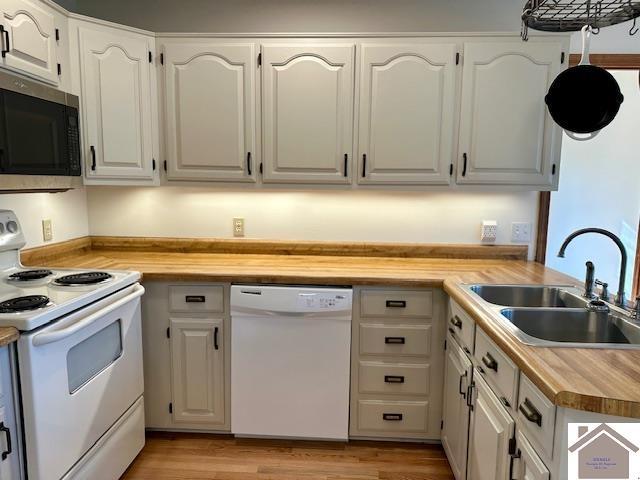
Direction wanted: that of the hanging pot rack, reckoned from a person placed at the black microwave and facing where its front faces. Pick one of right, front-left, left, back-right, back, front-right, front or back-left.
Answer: front

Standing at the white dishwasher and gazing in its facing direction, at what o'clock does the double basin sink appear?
The double basin sink is roughly at 10 o'clock from the white dishwasher.

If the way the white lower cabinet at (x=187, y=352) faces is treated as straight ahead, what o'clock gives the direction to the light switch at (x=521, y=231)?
The light switch is roughly at 9 o'clock from the white lower cabinet.

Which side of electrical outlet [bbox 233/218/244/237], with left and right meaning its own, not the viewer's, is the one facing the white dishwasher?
front

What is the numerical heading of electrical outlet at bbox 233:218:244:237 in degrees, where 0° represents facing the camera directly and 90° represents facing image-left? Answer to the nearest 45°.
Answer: approximately 0°

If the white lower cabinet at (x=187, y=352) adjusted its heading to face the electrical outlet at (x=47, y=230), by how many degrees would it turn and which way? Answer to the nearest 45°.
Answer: approximately 135° to its right

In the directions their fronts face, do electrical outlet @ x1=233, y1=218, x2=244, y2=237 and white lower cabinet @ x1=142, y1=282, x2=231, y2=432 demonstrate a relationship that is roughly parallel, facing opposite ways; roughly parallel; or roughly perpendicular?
roughly parallel

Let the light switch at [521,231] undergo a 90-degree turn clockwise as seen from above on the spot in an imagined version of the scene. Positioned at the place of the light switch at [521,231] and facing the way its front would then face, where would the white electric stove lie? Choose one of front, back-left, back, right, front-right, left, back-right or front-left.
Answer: front-left

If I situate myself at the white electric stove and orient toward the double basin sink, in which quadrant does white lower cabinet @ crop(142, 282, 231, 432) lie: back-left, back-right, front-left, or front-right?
front-left

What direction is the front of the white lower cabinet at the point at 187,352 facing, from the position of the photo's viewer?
facing the viewer

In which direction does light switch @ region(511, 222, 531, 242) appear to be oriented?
toward the camera

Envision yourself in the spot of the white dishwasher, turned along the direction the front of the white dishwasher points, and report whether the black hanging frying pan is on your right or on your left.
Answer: on your left
